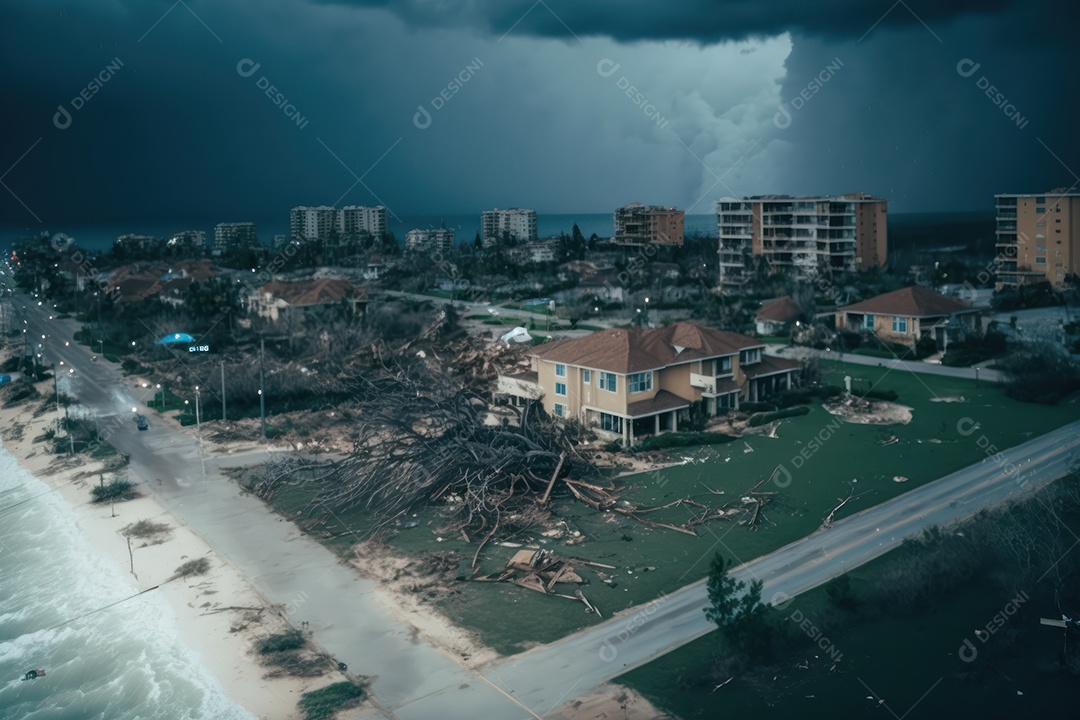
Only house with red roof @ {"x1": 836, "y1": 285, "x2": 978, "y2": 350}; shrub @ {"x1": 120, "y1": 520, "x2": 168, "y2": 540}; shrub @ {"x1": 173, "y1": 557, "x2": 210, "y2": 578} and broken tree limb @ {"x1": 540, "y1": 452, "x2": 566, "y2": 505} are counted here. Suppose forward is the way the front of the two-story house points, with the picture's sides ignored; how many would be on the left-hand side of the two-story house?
1

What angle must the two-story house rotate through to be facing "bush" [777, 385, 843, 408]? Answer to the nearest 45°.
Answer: approximately 90° to its left

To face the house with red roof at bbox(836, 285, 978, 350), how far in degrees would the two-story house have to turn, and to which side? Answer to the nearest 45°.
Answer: approximately 90° to its left

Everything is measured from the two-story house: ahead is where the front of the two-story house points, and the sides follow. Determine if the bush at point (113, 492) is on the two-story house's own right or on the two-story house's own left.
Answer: on the two-story house's own right

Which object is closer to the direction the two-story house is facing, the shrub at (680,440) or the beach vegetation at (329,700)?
the shrub

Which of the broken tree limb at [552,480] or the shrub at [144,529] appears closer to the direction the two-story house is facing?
the broken tree limb

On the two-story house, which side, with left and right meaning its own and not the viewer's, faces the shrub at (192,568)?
right

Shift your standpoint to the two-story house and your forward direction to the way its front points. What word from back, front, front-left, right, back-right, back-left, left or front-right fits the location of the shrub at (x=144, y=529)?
right

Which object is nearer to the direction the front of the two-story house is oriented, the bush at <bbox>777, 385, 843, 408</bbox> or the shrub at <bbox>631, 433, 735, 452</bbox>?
the shrub

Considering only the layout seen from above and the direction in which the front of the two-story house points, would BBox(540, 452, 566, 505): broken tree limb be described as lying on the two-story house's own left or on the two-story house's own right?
on the two-story house's own right

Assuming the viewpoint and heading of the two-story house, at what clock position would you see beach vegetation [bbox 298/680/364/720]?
The beach vegetation is roughly at 2 o'clock from the two-story house.
